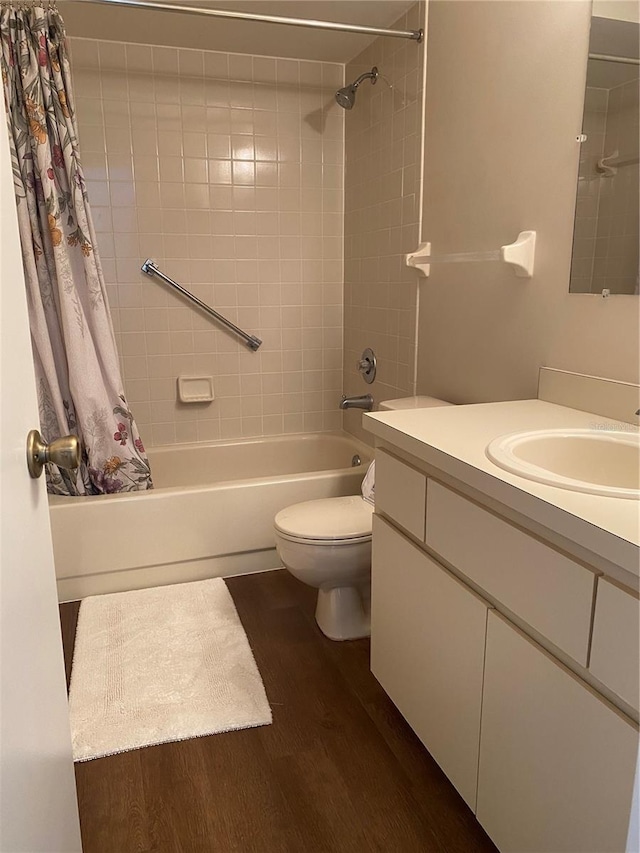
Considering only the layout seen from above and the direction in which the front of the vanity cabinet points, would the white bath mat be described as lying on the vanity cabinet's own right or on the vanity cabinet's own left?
on the vanity cabinet's own right

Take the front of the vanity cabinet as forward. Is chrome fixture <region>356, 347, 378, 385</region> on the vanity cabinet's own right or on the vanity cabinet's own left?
on the vanity cabinet's own right

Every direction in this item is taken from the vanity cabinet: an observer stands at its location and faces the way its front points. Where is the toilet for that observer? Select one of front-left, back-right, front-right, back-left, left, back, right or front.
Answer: right

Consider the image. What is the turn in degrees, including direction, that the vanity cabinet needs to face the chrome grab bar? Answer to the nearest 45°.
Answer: approximately 90° to its right

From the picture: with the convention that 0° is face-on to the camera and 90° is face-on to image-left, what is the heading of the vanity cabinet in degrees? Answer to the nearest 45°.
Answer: approximately 45°

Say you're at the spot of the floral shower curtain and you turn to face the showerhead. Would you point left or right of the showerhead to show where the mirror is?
right

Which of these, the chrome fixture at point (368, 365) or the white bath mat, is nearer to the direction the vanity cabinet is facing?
the white bath mat

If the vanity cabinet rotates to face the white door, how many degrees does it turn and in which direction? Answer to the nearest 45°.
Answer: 0° — it already faces it

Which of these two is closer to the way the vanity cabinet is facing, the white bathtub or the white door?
the white door

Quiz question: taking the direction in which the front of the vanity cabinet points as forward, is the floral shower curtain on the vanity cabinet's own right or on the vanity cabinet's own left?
on the vanity cabinet's own right
